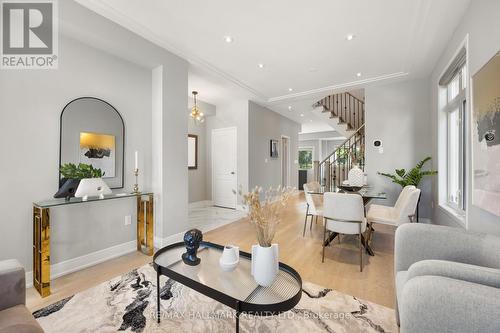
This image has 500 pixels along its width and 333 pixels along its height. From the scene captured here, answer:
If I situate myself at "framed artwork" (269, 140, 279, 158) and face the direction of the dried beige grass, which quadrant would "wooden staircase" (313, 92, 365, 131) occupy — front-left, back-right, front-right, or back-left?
back-left

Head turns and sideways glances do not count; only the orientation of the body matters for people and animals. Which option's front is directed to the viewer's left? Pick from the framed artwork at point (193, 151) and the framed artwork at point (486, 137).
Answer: the framed artwork at point (486, 137)

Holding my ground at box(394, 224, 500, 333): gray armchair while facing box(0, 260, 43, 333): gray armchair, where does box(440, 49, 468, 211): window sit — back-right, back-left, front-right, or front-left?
back-right

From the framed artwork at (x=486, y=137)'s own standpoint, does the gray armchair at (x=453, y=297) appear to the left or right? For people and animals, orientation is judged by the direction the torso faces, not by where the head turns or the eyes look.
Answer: on its left

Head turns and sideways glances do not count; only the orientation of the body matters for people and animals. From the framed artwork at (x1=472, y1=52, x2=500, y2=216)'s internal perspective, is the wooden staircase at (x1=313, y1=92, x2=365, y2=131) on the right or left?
on its right

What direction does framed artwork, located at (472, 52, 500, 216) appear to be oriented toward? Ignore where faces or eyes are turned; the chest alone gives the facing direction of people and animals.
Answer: to the viewer's left
